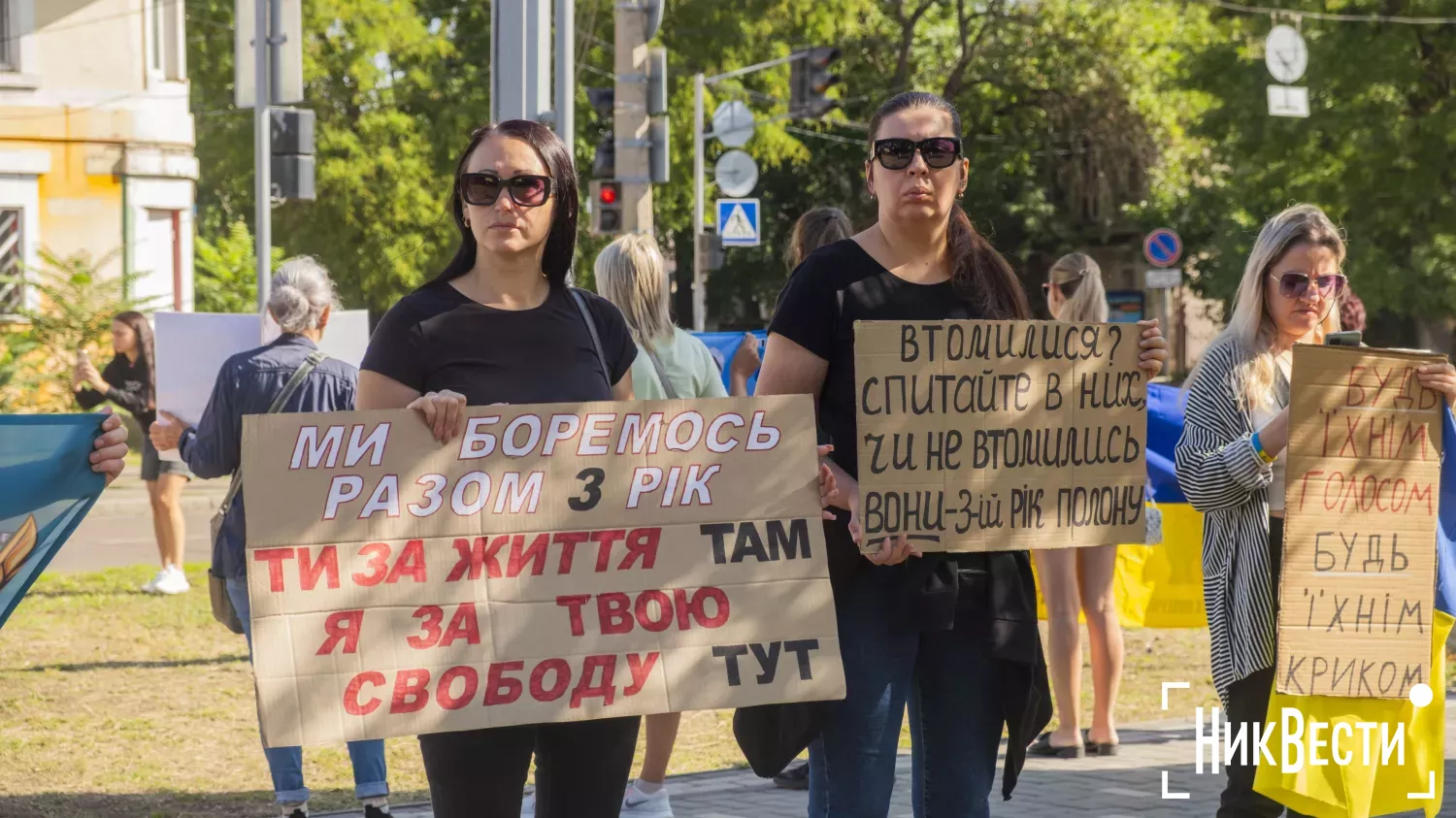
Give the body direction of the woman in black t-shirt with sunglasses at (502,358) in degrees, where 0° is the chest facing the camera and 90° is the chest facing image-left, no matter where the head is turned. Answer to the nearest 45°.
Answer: approximately 0°

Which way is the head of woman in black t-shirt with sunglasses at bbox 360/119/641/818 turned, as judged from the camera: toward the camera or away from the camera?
toward the camera

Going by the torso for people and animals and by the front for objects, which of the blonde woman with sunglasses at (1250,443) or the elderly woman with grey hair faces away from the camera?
the elderly woman with grey hair

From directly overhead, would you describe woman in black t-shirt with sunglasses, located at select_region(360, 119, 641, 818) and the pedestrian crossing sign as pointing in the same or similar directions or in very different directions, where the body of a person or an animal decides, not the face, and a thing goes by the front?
same or similar directions

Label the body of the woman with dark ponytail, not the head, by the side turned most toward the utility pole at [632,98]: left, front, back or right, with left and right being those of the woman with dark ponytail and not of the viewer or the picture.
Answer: back

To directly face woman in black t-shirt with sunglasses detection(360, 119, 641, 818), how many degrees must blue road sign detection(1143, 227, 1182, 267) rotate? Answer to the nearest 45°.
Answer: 0° — it already faces them

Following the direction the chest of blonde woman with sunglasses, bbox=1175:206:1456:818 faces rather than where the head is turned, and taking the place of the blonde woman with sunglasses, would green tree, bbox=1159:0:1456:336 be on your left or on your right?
on your left

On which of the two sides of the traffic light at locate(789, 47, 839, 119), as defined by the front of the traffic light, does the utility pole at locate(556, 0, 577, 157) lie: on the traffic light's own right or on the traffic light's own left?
on the traffic light's own right

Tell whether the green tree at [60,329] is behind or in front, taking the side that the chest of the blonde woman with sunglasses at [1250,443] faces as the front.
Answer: behind

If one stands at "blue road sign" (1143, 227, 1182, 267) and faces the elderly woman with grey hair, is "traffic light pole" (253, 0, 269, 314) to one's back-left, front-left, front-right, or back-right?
front-right

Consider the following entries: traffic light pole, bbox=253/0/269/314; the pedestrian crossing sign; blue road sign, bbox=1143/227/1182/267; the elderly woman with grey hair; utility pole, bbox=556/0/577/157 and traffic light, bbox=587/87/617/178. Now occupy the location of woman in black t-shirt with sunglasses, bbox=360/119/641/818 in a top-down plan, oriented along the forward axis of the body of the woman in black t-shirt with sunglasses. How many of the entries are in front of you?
0

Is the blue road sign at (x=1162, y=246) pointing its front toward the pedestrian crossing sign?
no

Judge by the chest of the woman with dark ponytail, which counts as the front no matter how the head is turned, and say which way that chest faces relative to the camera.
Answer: toward the camera

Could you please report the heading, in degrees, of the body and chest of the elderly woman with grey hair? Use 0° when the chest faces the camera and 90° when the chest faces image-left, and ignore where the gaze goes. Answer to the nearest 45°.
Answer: approximately 180°

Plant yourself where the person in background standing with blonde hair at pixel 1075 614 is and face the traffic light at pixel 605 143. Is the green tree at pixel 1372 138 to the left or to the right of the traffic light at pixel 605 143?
right

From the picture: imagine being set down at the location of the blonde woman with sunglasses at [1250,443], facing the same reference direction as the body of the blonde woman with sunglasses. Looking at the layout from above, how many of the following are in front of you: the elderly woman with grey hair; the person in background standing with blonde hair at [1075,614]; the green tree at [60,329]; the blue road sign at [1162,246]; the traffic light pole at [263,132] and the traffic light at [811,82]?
0

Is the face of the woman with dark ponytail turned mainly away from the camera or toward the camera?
toward the camera

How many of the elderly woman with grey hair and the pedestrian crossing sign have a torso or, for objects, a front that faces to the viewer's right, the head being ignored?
0
